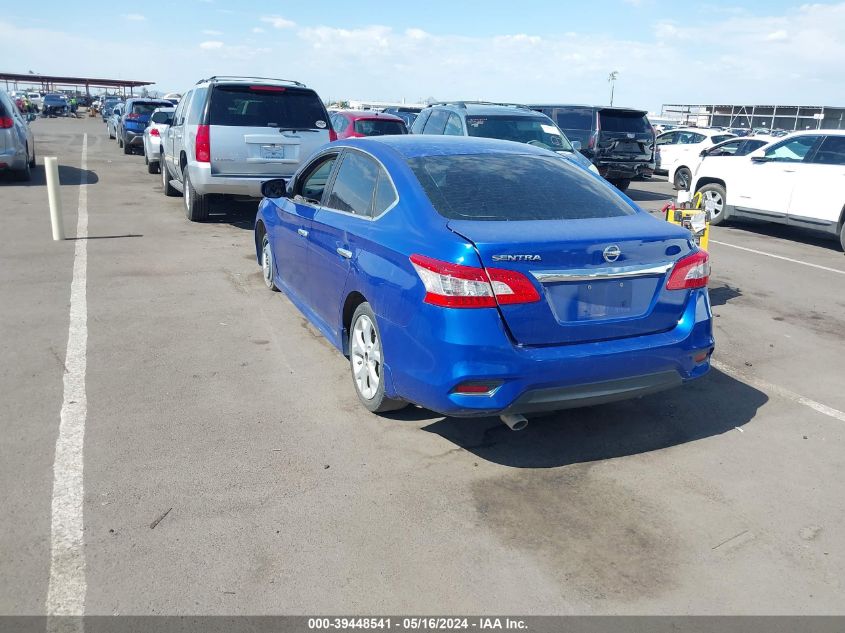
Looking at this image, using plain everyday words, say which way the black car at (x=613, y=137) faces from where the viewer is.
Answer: facing away from the viewer and to the left of the viewer

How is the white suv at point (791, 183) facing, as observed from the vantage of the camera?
facing away from the viewer and to the left of the viewer

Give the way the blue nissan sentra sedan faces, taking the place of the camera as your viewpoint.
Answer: facing away from the viewer and to the left of the viewer

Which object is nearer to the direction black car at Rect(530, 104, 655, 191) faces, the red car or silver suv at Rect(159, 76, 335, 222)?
the red car

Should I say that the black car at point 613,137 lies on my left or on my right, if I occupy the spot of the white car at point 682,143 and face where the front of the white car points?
on my left

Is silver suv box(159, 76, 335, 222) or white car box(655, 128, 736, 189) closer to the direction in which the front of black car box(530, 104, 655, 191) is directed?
the white car

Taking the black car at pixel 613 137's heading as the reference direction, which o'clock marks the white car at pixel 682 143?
The white car is roughly at 2 o'clock from the black car.

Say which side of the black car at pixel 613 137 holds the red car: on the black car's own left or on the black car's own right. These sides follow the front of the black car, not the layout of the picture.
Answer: on the black car's own left
